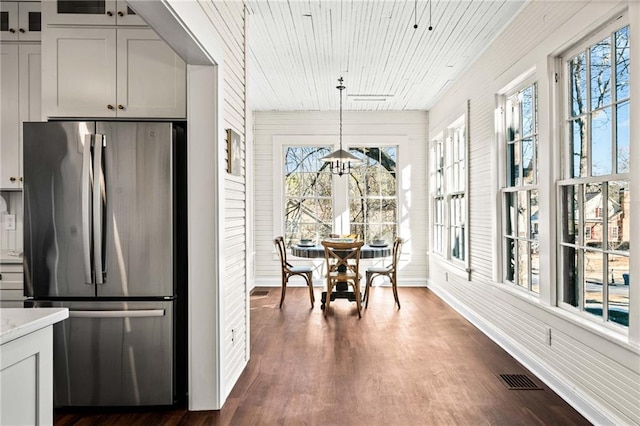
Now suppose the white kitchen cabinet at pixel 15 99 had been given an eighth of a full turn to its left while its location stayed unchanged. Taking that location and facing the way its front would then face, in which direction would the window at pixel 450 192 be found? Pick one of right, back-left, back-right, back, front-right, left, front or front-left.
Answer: front-left

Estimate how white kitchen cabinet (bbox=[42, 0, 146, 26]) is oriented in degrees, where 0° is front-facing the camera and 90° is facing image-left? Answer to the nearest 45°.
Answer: approximately 0°

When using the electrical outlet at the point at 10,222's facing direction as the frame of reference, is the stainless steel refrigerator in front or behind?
in front

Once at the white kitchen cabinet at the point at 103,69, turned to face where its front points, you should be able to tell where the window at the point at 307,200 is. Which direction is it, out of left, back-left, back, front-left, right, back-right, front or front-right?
back-left
